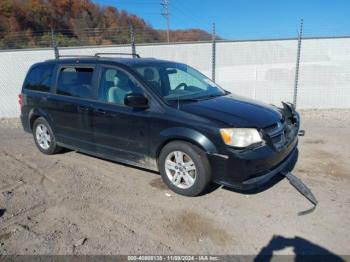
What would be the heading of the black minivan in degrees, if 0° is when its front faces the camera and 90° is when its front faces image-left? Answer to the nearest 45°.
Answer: approximately 315°

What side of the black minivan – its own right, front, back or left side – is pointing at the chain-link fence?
left
